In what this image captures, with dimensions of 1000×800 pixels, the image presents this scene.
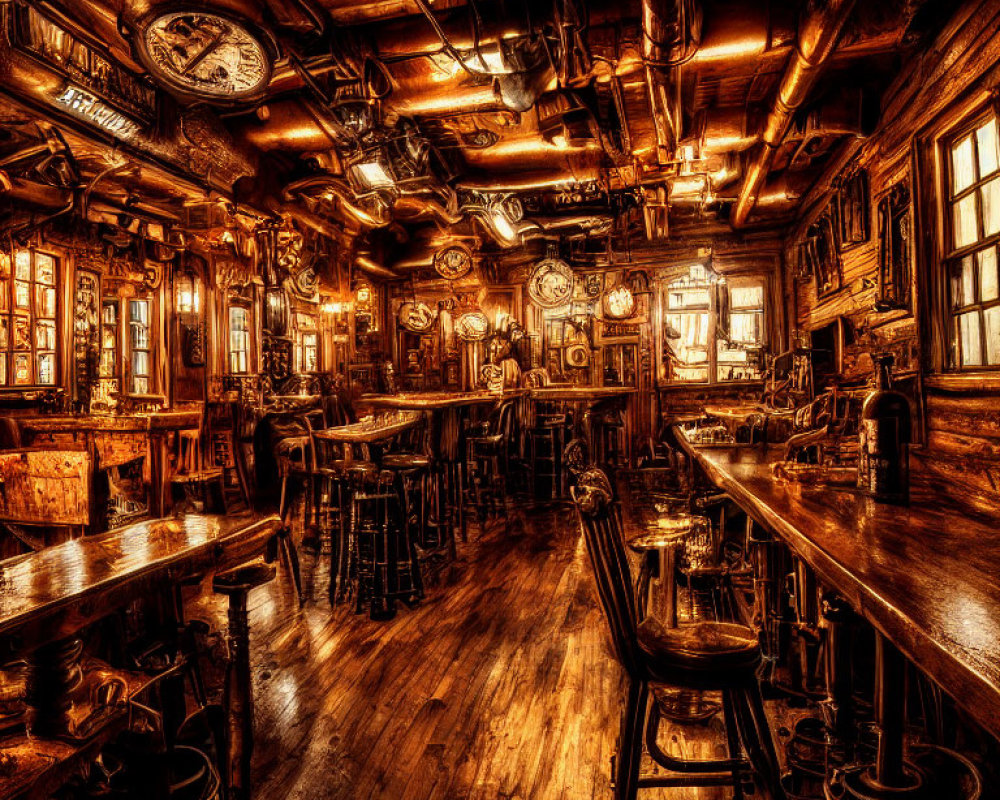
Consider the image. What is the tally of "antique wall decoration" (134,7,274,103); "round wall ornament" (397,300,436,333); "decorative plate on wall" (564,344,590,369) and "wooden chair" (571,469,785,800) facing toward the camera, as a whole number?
3

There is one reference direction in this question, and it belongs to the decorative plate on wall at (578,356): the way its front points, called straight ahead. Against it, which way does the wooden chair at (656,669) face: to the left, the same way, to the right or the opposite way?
to the left

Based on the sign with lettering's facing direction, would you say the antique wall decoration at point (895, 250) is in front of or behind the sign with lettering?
in front

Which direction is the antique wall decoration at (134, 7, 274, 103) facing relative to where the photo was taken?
toward the camera

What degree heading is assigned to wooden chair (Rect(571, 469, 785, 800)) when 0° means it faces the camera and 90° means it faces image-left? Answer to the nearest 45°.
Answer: approximately 270°

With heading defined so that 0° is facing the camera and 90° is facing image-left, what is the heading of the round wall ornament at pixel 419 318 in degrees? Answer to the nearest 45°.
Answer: approximately 0°

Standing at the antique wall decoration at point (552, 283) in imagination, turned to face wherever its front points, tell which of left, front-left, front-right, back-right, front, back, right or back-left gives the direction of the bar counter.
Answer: front

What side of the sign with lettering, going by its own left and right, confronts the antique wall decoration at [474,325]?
left

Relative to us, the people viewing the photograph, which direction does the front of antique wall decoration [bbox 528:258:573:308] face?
facing the viewer

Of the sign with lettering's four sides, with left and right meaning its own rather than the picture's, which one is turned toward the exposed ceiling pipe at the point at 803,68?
front

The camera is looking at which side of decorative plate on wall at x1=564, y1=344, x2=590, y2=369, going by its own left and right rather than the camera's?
front

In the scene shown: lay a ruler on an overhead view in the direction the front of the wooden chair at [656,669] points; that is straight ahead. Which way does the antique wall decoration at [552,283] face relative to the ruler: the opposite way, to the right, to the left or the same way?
to the right

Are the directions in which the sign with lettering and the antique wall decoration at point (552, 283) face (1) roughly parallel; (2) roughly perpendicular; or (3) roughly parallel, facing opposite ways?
roughly perpendicular
